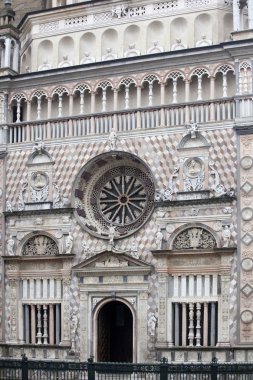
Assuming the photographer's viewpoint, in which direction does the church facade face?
facing the viewer
